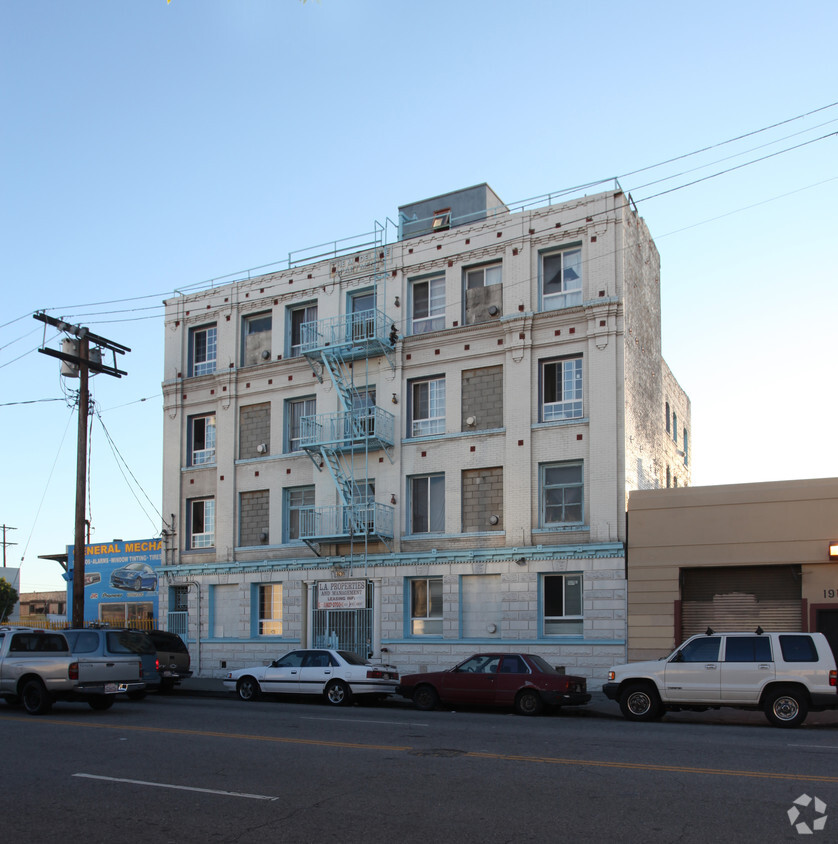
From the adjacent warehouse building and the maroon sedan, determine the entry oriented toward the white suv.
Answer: the adjacent warehouse building

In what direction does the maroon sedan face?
to the viewer's left

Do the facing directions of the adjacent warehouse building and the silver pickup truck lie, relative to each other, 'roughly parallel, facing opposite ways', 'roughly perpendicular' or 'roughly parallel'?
roughly perpendicular

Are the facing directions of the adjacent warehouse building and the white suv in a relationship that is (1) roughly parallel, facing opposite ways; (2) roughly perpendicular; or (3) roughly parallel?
roughly perpendicular

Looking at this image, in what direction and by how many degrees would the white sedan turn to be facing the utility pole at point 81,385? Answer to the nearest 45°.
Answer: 0° — it already faces it

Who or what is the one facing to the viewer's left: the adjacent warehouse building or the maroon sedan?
the maroon sedan

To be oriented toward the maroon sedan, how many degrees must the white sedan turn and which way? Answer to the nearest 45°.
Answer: approximately 180°

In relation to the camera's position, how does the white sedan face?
facing away from the viewer and to the left of the viewer

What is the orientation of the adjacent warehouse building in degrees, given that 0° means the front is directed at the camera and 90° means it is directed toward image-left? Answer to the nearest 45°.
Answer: approximately 0°

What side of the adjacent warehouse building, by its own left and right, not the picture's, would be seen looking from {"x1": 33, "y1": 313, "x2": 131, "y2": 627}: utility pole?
right
